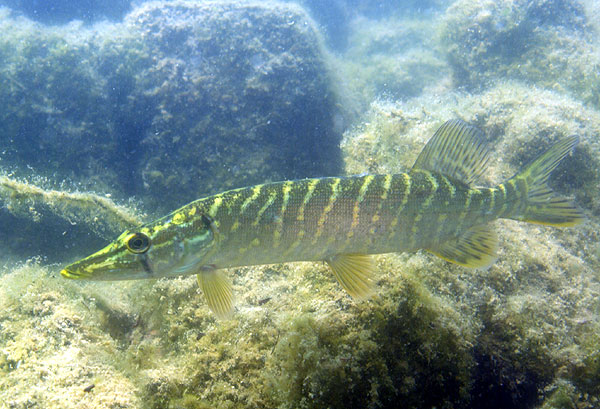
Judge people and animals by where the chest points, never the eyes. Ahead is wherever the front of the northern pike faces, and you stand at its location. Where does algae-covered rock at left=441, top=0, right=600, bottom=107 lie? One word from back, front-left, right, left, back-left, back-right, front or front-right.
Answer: back-right

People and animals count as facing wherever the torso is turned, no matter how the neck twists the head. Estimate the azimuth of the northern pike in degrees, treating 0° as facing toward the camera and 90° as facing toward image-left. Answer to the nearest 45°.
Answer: approximately 90°
